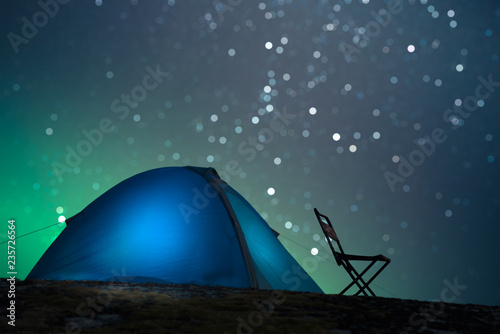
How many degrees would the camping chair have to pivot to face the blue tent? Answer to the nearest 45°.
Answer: approximately 180°

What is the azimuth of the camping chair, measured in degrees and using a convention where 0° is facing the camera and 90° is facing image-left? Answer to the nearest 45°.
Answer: approximately 270°
